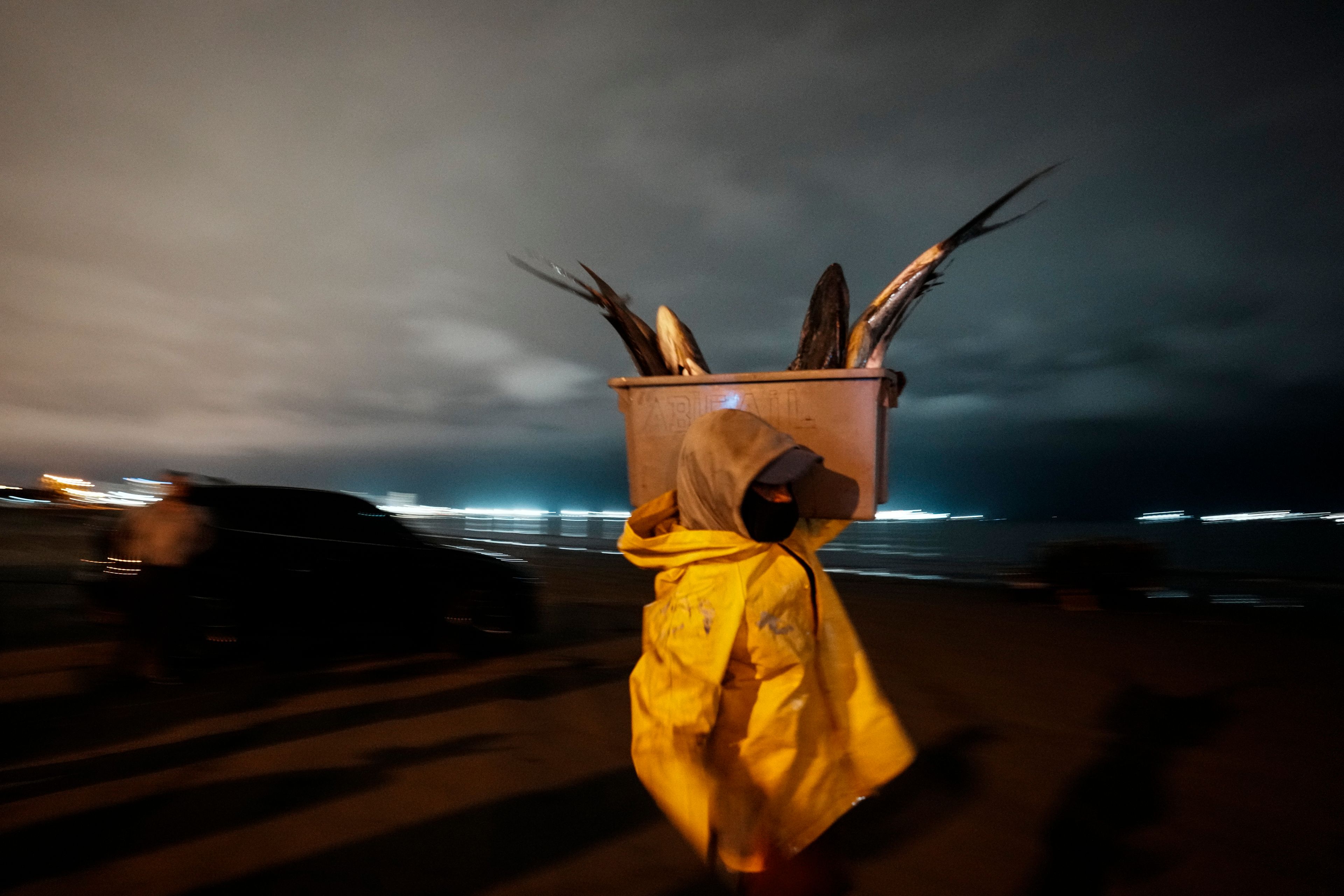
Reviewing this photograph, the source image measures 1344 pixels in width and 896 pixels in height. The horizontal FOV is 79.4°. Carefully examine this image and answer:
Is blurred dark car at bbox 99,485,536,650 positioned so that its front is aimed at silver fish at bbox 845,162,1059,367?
no

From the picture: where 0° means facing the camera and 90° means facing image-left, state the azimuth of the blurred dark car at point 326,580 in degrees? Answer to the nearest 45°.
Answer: approximately 270°

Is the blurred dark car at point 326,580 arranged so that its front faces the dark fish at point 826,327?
no

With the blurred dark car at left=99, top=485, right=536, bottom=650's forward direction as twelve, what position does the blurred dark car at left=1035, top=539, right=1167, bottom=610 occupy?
the blurred dark car at left=1035, top=539, right=1167, bottom=610 is roughly at 12 o'clock from the blurred dark car at left=99, top=485, right=536, bottom=650.

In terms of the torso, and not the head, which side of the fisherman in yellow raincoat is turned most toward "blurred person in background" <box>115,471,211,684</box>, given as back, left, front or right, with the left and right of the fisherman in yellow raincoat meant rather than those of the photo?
back

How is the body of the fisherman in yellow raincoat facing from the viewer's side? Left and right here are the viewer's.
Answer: facing the viewer and to the right of the viewer

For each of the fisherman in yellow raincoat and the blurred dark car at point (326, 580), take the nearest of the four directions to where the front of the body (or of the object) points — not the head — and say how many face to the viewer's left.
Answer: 0

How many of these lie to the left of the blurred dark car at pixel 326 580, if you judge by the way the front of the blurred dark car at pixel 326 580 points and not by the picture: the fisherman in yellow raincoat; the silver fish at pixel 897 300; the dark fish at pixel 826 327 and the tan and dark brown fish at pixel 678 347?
0

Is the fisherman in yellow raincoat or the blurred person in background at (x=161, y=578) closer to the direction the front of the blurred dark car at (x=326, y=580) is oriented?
the fisherman in yellow raincoat

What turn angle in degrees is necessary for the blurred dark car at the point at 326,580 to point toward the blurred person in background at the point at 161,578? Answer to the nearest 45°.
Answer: approximately 135° to its right

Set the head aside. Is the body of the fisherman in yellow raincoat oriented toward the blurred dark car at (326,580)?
no

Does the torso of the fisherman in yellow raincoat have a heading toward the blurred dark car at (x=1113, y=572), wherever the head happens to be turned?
no

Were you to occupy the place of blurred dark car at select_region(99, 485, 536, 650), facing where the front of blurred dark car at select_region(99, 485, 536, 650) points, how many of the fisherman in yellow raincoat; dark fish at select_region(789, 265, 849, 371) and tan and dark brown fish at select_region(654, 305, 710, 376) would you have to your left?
0

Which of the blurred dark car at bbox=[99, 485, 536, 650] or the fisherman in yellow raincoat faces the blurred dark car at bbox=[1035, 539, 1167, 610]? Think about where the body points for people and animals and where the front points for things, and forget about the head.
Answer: the blurred dark car at bbox=[99, 485, 536, 650]
